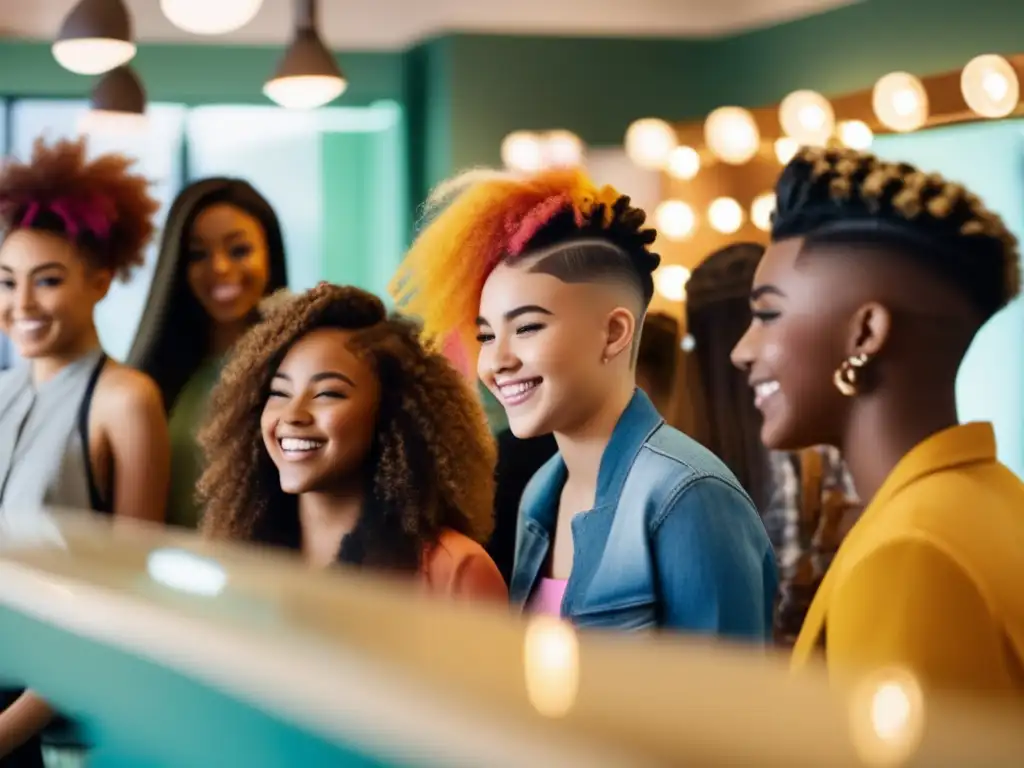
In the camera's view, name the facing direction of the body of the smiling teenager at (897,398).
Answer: to the viewer's left

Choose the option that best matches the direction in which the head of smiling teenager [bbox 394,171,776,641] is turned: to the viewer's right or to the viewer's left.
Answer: to the viewer's left

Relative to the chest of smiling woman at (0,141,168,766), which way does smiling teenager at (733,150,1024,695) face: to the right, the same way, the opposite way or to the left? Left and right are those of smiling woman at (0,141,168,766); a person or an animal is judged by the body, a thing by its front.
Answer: to the right

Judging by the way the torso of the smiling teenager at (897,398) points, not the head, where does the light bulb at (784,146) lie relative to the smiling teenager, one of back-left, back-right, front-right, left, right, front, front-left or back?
right

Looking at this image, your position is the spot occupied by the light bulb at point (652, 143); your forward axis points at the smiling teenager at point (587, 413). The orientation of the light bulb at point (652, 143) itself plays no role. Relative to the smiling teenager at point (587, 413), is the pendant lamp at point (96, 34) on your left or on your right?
right

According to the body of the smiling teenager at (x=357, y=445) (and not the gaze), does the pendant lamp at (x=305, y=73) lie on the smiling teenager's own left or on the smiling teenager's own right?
on the smiling teenager's own right

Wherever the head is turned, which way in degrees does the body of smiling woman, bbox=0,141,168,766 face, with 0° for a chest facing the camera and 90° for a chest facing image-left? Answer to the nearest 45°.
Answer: approximately 45°
